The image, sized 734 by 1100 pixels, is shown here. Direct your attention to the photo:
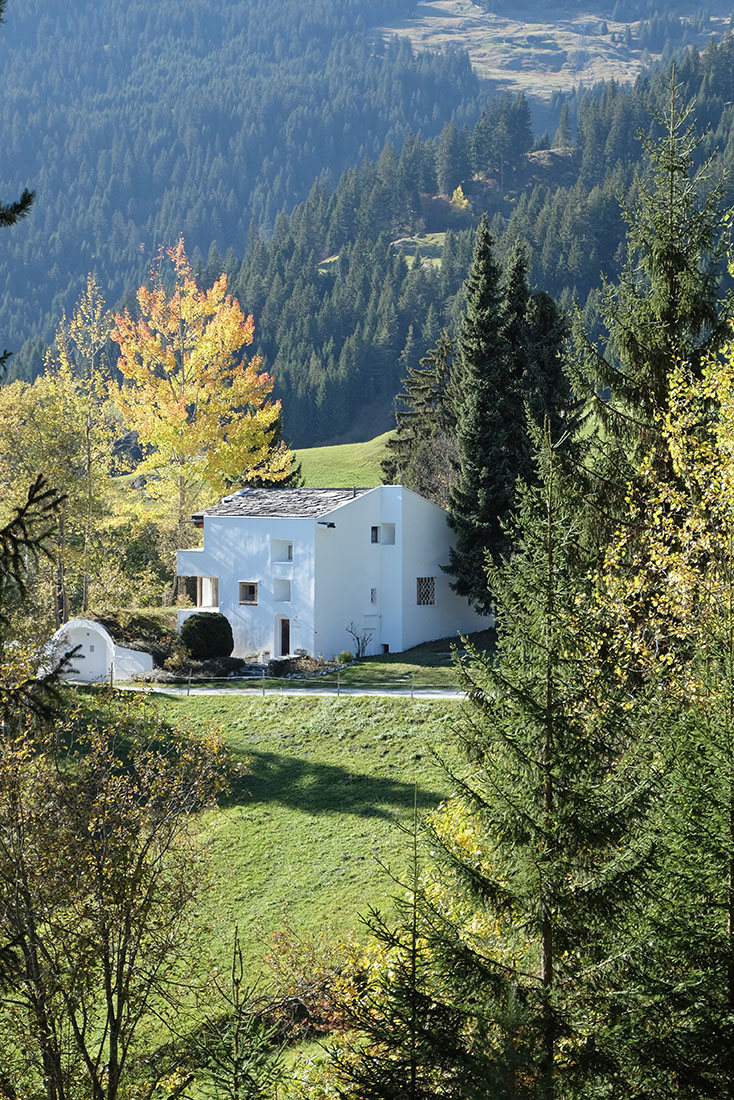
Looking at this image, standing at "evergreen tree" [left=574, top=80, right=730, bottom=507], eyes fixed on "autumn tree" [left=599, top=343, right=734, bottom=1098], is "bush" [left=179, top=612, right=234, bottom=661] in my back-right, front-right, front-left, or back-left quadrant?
back-right

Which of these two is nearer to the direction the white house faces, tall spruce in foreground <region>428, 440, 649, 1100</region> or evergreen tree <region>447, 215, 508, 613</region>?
the tall spruce in foreground

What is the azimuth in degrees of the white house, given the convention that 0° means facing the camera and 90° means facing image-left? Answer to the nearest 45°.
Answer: approximately 45°

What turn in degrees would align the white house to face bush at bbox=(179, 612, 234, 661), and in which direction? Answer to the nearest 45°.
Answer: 0° — it already faces it

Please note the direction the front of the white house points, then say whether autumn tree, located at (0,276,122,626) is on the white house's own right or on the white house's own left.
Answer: on the white house's own right

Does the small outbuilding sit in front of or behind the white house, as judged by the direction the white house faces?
in front

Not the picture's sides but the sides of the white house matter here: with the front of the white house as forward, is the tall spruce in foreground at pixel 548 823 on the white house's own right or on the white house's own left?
on the white house's own left

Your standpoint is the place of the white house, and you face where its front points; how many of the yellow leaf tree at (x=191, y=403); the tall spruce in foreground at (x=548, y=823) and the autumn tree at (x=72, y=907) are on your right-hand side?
1

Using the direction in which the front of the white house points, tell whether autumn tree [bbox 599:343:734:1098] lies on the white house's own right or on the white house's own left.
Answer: on the white house's own left

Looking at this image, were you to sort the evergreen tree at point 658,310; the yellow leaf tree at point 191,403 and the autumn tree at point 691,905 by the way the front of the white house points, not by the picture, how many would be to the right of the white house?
1
